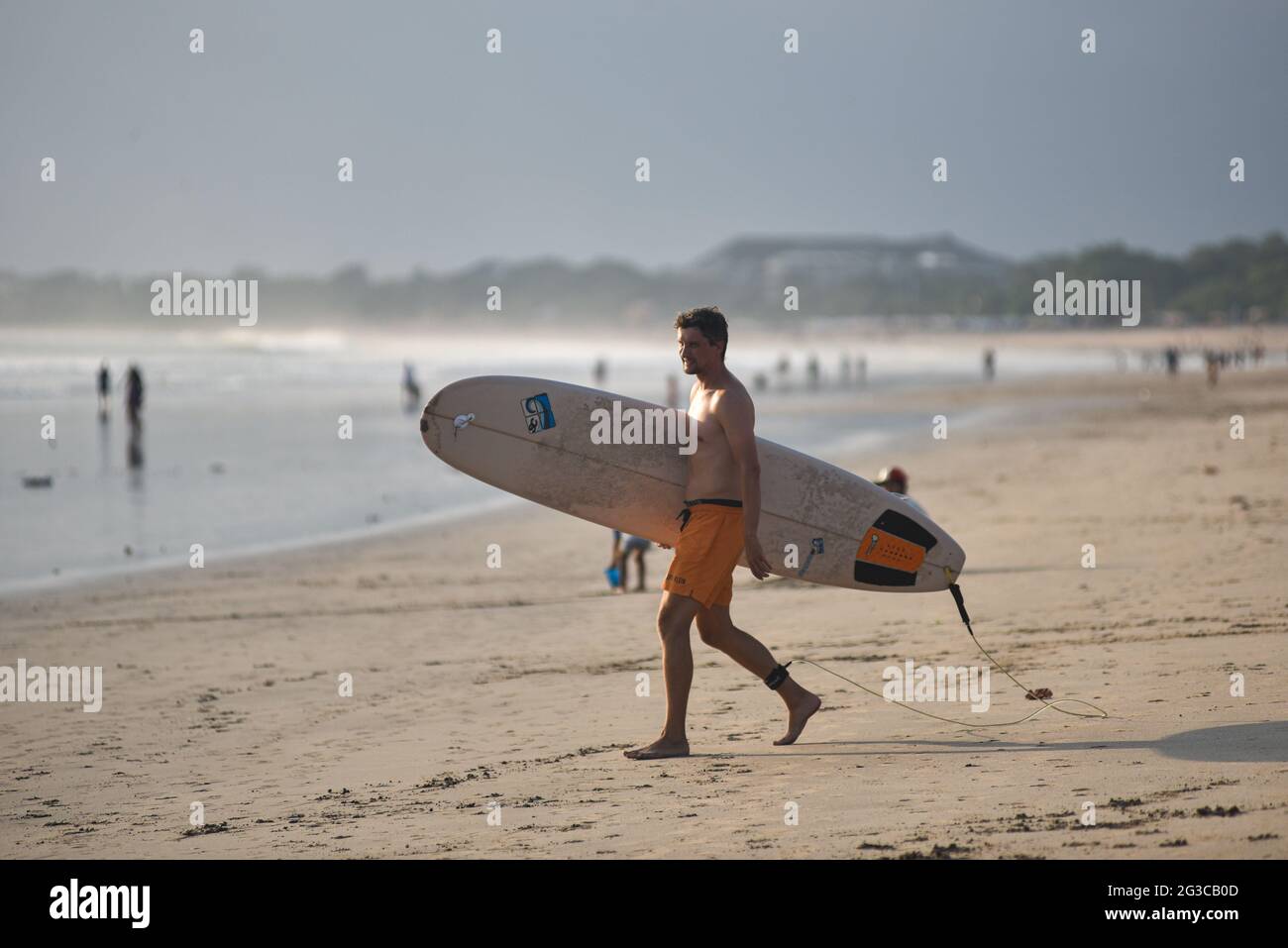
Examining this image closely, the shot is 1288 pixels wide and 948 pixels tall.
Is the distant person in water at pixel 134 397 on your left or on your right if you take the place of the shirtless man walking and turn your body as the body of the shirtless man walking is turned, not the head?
on your right

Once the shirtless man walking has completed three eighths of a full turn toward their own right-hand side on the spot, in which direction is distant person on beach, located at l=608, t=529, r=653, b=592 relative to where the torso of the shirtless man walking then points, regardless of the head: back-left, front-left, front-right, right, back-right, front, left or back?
front-left

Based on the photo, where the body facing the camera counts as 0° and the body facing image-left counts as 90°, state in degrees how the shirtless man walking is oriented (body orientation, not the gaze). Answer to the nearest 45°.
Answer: approximately 90°
